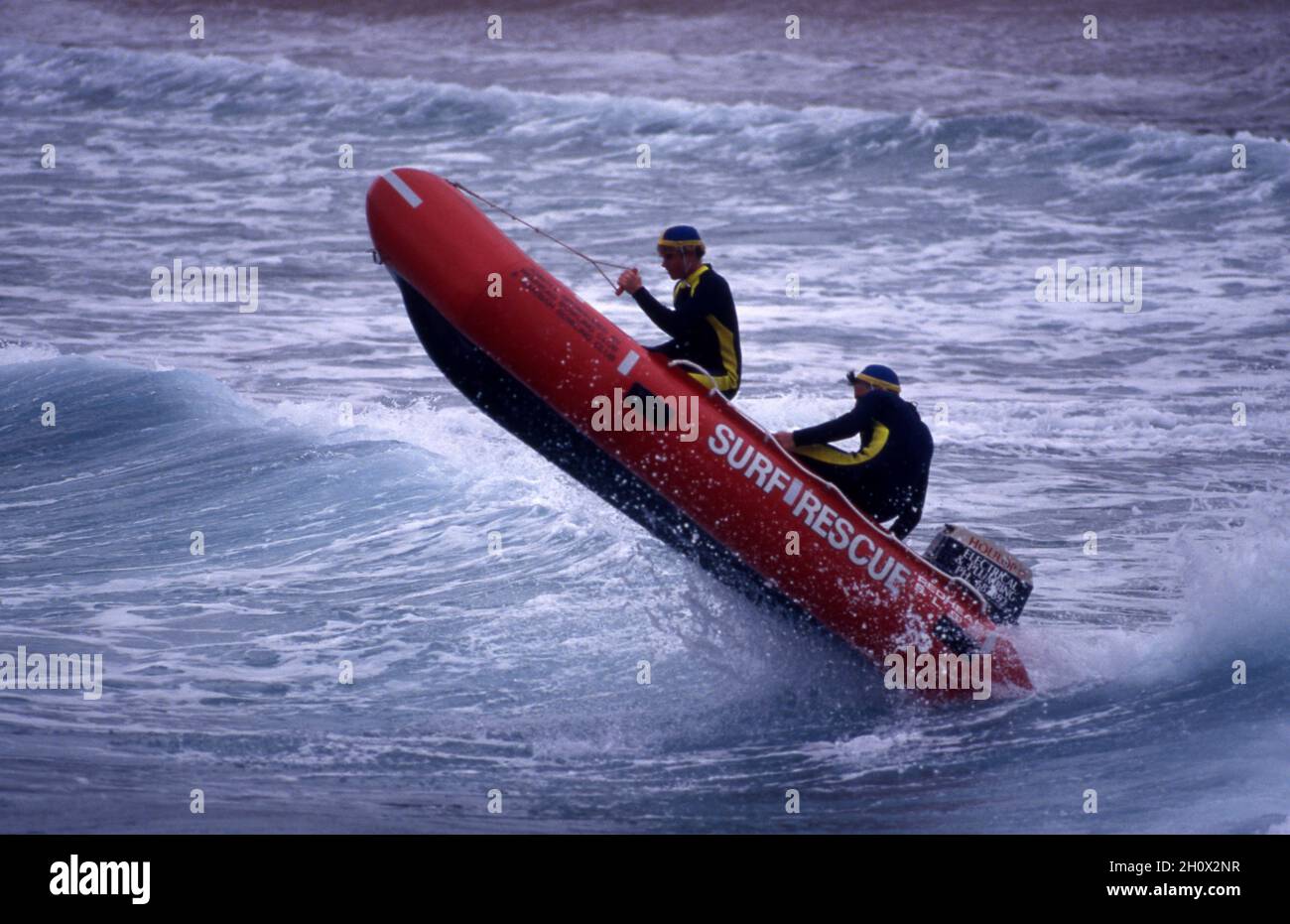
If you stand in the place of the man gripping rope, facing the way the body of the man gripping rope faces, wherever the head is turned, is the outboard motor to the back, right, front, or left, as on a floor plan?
back

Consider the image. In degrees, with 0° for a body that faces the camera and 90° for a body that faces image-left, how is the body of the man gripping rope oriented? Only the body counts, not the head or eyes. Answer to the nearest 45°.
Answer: approximately 90°

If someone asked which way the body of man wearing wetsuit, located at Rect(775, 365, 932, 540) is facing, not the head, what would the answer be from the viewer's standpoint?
to the viewer's left

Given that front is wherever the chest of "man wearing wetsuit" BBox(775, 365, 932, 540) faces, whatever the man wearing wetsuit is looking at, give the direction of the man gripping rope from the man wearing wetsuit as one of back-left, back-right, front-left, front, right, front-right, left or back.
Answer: front

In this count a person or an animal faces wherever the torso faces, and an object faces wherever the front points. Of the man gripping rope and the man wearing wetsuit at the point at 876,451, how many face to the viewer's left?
2

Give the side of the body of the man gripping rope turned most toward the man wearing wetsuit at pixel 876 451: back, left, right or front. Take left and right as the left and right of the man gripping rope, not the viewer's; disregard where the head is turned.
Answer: back
